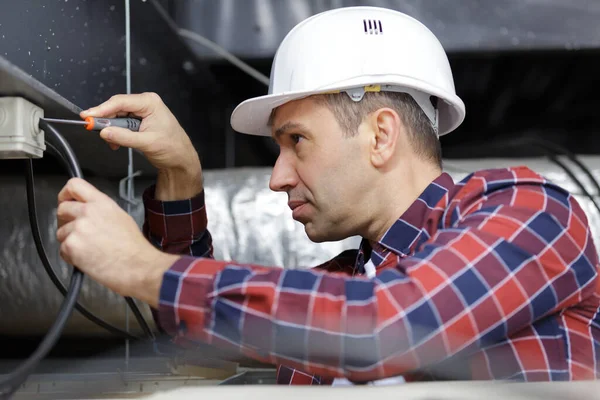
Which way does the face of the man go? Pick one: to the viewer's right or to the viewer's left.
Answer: to the viewer's left

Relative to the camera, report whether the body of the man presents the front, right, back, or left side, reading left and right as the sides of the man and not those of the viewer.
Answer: left
